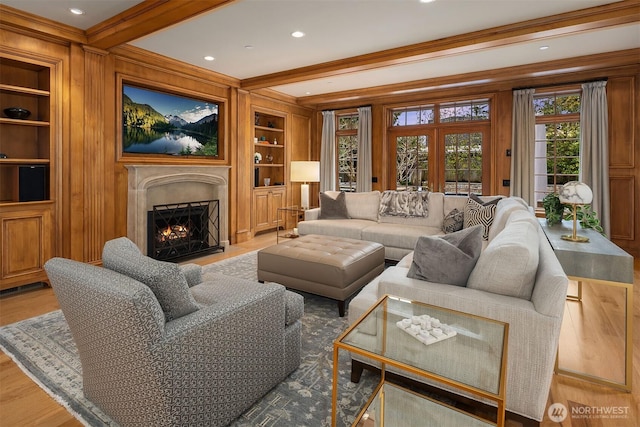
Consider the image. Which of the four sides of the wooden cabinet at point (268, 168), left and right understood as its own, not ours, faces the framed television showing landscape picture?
right

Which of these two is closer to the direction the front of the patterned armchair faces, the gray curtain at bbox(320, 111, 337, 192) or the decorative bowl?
the gray curtain

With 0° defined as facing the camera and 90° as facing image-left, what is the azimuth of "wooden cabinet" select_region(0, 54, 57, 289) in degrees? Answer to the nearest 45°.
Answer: approximately 315°

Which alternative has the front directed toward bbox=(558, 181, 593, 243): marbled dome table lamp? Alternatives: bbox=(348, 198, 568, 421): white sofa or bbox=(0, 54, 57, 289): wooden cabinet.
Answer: the wooden cabinet

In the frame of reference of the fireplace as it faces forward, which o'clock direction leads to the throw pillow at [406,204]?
The throw pillow is roughly at 11 o'clock from the fireplace.

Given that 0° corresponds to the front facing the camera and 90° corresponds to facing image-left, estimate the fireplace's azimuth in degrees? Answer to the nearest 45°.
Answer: approximately 315°

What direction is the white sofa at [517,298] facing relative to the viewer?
to the viewer's left
